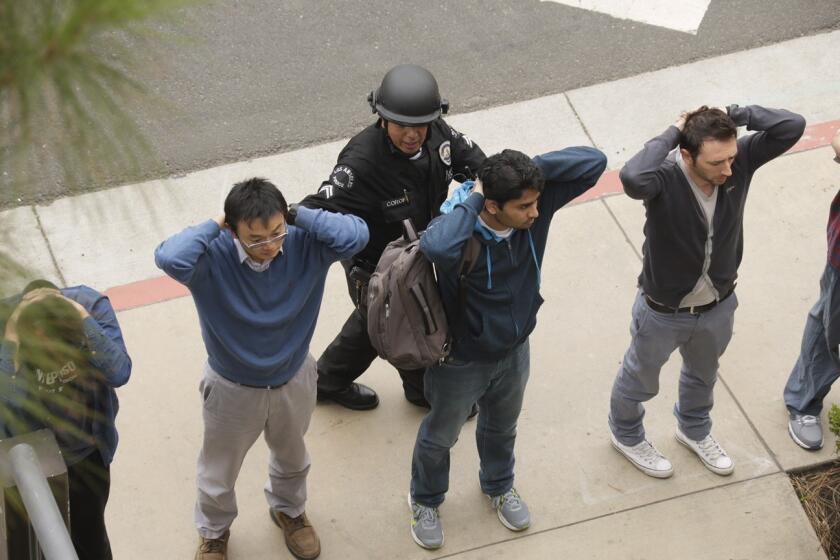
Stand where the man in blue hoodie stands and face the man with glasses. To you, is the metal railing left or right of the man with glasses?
left

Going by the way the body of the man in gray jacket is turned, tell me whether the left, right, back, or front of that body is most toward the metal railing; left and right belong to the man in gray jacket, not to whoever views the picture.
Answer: right

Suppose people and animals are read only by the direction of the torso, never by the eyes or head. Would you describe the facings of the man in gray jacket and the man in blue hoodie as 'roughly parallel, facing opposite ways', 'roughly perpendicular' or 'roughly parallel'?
roughly parallel

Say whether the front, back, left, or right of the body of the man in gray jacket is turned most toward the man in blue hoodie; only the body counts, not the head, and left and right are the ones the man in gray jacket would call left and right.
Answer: right

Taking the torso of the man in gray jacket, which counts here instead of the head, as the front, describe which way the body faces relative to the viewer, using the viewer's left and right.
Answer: facing the viewer and to the right of the viewer

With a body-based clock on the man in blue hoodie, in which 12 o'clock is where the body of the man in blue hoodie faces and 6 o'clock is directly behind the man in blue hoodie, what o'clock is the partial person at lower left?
The partial person at lower left is roughly at 2 o'clock from the man in blue hoodie.

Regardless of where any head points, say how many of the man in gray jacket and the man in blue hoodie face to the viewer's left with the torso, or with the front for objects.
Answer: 0
